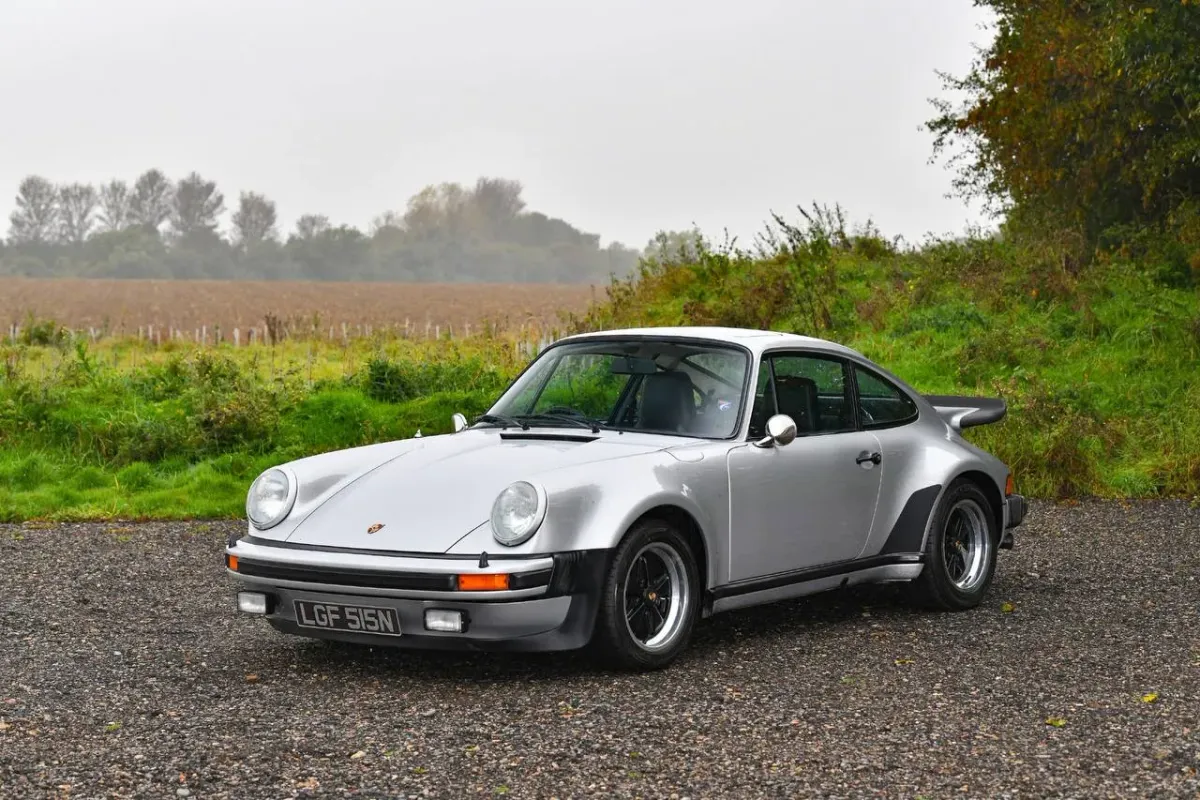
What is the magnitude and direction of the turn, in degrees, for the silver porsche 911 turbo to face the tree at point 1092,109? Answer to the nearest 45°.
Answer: approximately 180°

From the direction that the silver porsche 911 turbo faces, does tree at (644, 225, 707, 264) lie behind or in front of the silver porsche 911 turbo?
behind

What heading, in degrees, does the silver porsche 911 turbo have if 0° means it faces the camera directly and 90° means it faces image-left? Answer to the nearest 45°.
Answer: approximately 45°
